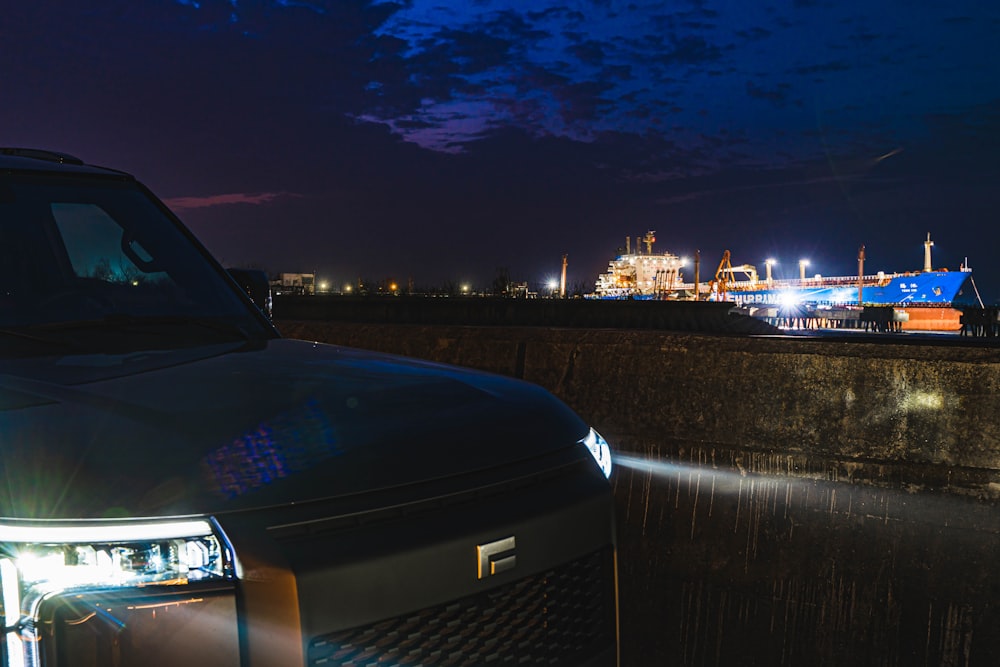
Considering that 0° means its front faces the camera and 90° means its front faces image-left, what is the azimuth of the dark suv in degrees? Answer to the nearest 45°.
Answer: approximately 315°
